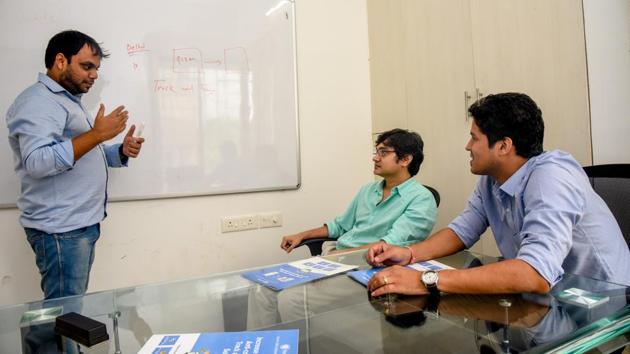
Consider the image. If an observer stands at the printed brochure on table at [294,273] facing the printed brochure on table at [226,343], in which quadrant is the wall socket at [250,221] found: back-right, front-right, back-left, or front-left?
back-right

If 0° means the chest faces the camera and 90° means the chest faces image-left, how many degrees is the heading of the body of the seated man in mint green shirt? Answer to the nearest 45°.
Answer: approximately 45°

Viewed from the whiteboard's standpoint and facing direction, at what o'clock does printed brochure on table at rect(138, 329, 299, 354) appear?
The printed brochure on table is roughly at 12 o'clock from the whiteboard.

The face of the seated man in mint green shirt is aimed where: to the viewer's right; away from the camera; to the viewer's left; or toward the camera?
to the viewer's left

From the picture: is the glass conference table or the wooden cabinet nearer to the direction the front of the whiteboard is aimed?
the glass conference table

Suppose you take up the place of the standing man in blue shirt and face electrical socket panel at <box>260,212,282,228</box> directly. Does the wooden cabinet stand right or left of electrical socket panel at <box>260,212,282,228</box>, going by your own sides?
right

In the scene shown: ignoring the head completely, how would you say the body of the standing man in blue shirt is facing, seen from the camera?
to the viewer's right

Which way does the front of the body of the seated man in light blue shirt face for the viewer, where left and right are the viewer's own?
facing to the left of the viewer

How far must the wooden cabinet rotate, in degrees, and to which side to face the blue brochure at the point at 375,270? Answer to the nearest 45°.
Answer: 0° — it already faces it

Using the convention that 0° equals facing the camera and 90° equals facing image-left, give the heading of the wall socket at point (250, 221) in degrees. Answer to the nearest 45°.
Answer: approximately 0°

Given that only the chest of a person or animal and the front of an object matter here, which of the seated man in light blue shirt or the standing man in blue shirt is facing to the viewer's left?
the seated man in light blue shirt

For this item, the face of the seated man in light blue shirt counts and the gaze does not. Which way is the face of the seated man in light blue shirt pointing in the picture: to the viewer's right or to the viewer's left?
to the viewer's left
